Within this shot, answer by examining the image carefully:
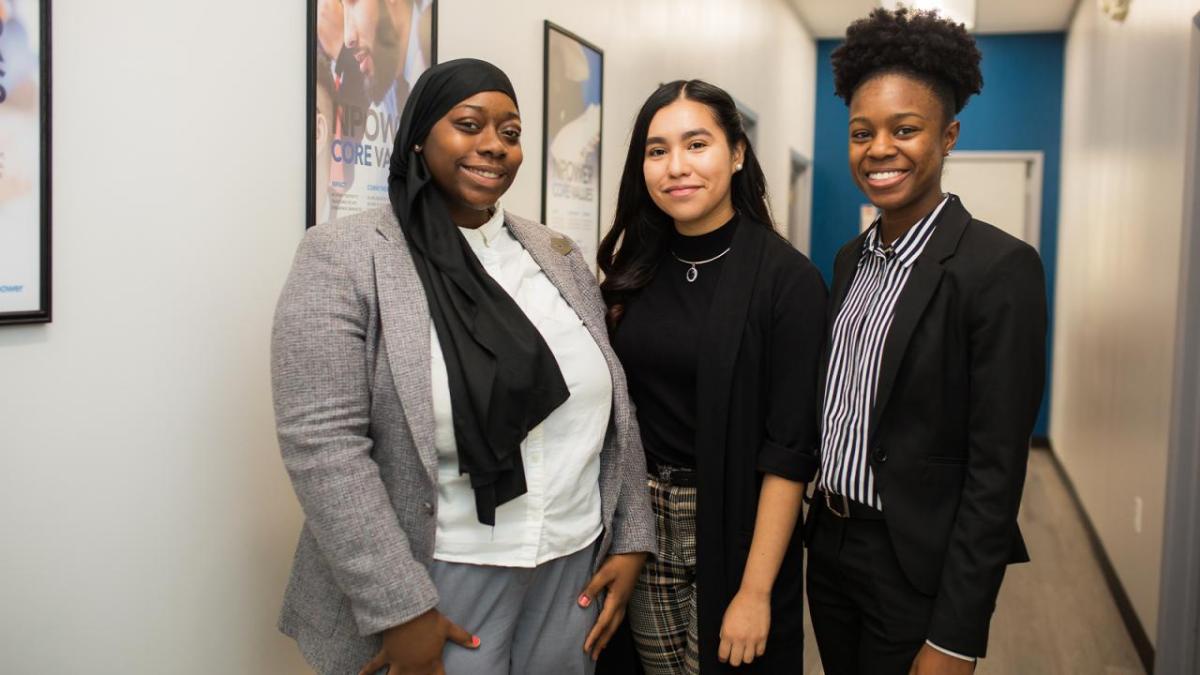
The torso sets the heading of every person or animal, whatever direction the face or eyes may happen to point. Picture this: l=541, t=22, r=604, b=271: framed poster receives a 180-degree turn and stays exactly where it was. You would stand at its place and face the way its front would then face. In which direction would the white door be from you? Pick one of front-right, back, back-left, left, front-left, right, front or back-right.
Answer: right

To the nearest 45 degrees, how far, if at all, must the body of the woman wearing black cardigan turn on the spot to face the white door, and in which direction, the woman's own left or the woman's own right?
approximately 135° to the woman's own right

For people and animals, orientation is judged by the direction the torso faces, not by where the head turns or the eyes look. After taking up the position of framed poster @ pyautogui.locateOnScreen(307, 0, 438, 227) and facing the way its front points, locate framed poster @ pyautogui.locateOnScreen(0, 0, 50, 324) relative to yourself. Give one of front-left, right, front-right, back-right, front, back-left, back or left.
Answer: right

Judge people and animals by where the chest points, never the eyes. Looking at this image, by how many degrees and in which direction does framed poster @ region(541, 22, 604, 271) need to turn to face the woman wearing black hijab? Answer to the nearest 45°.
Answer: approximately 45° to its right

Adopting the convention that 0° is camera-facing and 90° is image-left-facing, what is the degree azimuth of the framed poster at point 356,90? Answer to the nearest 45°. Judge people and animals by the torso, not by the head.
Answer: approximately 315°
